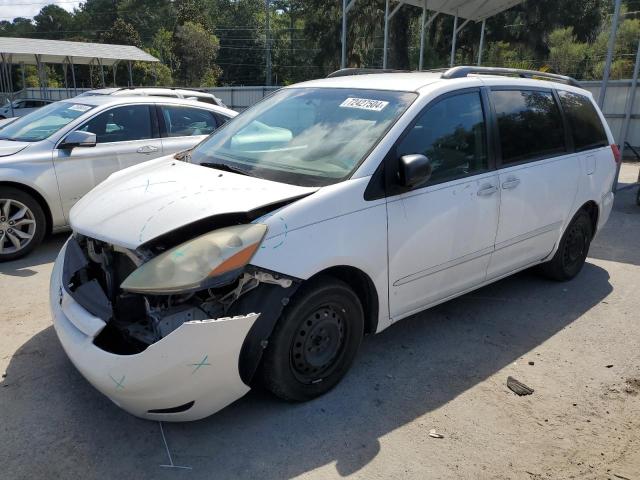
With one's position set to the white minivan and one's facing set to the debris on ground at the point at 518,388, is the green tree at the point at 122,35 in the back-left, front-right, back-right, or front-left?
back-left

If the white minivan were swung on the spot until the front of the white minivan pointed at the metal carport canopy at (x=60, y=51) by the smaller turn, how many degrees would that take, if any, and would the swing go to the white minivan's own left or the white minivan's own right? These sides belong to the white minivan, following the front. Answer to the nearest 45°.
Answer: approximately 90° to the white minivan's own right

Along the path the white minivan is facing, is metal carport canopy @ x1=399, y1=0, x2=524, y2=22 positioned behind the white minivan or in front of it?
behind

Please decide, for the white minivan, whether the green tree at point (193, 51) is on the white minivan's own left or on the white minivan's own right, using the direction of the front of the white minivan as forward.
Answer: on the white minivan's own right

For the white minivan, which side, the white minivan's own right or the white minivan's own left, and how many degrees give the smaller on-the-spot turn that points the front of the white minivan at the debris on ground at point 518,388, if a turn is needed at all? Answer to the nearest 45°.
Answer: approximately 135° to the white minivan's own left

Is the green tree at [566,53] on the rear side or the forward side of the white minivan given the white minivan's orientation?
on the rear side

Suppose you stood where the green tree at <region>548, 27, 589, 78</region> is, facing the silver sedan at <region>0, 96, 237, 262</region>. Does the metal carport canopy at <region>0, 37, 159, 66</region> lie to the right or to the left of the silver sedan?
right

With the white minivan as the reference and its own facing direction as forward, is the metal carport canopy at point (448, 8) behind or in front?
behind

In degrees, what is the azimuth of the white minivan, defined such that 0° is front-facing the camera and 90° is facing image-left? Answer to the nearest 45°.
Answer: approximately 45°

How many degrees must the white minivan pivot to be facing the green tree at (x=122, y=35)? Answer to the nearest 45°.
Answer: approximately 135° to its right

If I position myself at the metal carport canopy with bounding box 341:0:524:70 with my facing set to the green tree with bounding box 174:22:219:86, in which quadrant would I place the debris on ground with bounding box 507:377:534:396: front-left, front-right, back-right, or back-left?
back-left

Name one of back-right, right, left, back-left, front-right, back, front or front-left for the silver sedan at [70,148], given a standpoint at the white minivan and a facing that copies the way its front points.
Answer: right
